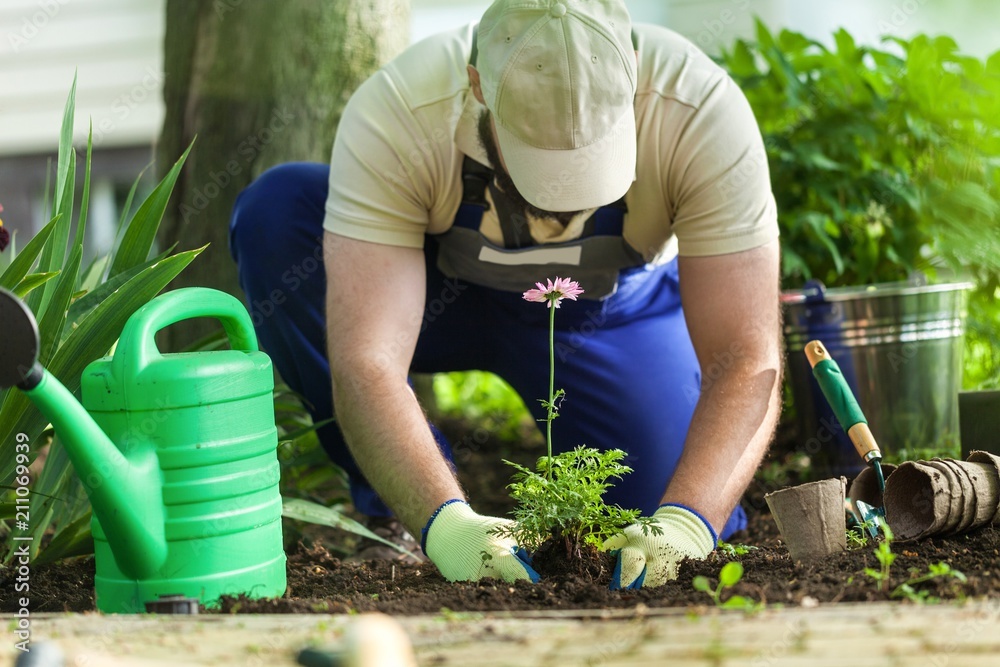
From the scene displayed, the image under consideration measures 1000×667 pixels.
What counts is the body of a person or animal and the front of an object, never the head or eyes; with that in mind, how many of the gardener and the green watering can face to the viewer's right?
0

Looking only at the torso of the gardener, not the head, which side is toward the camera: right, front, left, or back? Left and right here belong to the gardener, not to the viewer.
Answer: front

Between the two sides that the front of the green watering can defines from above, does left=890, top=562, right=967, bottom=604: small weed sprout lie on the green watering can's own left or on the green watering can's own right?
on the green watering can's own left

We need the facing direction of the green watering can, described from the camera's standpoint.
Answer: facing the viewer and to the left of the viewer

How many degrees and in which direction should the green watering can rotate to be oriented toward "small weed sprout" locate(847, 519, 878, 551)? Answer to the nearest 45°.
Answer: approximately 135° to its left

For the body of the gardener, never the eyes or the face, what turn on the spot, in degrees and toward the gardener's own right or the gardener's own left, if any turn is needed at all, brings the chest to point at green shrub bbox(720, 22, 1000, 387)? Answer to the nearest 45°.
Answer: approximately 135° to the gardener's own left

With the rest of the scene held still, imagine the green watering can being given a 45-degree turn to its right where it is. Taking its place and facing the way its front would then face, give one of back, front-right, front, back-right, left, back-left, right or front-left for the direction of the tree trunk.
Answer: right

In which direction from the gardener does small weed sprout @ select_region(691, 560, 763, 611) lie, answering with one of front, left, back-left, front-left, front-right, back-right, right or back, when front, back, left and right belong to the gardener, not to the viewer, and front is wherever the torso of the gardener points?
front

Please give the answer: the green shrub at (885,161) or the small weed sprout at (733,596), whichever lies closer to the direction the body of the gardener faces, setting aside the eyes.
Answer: the small weed sprout
